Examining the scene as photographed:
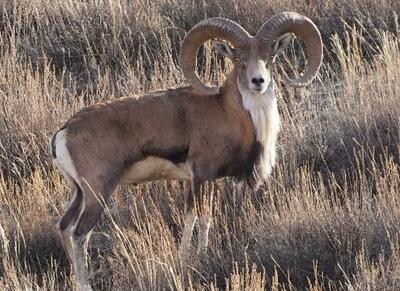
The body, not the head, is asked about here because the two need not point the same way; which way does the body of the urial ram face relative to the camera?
to the viewer's right
